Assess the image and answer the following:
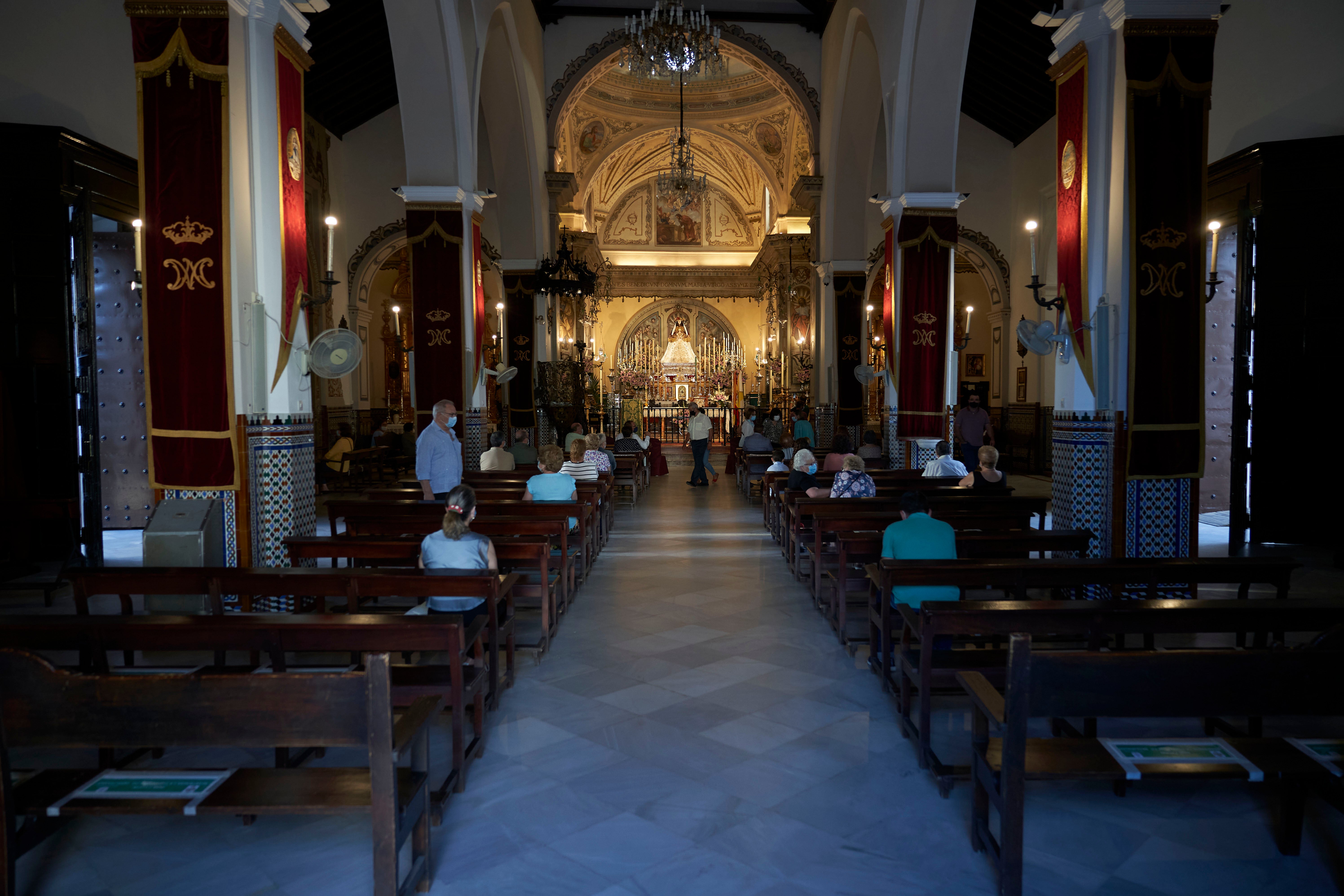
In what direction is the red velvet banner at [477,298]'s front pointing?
to the viewer's right

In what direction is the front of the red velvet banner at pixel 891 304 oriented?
to the viewer's left

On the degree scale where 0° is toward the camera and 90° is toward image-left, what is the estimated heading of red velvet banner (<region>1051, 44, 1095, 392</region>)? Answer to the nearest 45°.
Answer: approximately 90°

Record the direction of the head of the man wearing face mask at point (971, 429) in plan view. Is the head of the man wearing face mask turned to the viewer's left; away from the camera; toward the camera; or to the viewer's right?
toward the camera

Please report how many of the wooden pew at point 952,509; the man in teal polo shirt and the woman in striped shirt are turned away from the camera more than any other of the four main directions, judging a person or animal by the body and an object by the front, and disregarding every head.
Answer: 3

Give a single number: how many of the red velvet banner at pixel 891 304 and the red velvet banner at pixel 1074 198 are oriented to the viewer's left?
2

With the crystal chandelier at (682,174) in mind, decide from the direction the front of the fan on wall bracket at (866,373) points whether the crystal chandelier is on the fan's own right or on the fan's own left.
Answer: on the fan's own right

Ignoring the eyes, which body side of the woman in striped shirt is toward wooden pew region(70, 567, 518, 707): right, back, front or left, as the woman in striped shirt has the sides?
back

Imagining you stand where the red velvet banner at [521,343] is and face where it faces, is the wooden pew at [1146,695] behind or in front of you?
in front

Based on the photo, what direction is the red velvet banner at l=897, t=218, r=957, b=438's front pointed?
toward the camera

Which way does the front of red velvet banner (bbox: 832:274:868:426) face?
toward the camera

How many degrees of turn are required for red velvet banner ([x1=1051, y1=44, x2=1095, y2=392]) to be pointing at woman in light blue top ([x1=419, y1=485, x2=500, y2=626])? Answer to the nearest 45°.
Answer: approximately 45° to its left

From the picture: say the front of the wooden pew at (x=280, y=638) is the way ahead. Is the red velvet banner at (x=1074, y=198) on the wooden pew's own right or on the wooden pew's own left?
on the wooden pew's own right

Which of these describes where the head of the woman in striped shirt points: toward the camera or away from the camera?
away from the camera

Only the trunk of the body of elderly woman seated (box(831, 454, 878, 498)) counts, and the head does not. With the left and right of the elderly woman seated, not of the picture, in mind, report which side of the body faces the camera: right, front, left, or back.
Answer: back

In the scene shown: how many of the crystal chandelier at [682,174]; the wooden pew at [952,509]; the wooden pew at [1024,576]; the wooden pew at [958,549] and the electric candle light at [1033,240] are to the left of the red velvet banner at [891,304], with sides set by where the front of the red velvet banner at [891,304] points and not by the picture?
4

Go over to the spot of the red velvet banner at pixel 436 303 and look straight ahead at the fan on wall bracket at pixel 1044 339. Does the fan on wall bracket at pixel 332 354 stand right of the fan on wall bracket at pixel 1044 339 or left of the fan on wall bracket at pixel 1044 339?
right
